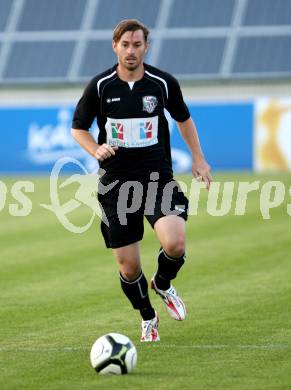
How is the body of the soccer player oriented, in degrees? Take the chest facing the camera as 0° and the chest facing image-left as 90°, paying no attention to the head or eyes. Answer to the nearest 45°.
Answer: approximately 0°
